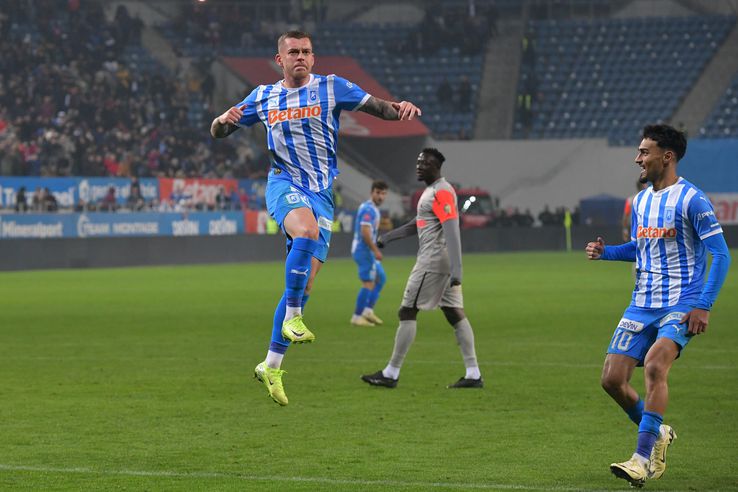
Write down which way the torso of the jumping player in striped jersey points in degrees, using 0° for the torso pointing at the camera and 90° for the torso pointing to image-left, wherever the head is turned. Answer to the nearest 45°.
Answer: approximately 0°

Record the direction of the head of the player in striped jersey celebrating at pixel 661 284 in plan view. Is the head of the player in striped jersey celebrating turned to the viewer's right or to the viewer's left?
to the viewer's left

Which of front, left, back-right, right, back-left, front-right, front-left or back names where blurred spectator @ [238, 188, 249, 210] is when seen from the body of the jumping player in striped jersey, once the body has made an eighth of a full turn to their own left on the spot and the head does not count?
back-left

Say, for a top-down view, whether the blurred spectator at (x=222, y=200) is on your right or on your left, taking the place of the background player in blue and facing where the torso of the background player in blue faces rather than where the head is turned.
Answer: on your left

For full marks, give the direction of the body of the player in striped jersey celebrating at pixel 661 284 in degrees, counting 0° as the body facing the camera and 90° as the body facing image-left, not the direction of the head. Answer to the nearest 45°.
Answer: approximately 45°

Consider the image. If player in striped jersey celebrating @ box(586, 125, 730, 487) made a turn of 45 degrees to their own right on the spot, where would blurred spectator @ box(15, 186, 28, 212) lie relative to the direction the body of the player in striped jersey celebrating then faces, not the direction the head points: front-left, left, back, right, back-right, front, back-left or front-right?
front-right

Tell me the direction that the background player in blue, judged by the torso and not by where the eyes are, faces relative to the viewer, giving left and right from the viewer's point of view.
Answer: facing to the right of the viewer

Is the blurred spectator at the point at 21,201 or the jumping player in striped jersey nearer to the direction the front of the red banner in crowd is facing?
the jumping player in striped jersey

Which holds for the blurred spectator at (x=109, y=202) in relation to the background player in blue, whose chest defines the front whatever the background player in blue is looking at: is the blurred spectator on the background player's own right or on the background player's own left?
on the background player's own left

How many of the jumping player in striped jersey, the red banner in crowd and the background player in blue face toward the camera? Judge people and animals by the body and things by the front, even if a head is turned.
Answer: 2

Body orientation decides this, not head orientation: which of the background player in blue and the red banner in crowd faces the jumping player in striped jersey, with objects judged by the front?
the red banner in crowd

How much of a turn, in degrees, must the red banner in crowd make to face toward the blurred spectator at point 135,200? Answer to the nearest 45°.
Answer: approximately 45° to its right
